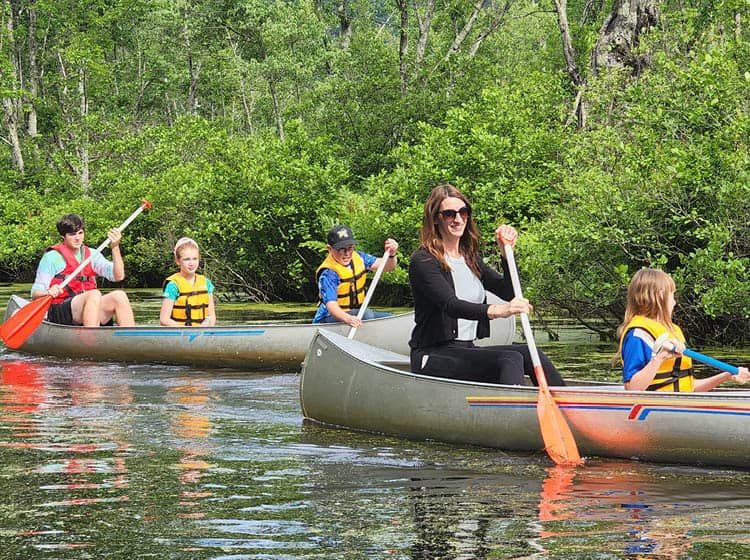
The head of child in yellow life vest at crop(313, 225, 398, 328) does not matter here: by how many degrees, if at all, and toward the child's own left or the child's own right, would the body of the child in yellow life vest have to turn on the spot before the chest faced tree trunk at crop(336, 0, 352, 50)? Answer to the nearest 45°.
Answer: approximately 135° to the child's own left

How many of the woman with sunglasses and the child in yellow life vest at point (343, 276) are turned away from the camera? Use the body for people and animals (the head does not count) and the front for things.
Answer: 0

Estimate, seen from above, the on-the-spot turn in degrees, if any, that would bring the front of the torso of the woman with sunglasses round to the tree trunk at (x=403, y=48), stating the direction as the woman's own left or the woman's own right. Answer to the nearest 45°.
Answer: approximately 135° to the woman's own left

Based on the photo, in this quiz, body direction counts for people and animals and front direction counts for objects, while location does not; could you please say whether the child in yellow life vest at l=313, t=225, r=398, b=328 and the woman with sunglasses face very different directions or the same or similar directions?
same or similar directions

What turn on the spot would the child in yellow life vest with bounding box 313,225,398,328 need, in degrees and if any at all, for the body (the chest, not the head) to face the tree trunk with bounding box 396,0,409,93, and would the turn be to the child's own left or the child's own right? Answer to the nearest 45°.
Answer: approximately 135° to the child's own left

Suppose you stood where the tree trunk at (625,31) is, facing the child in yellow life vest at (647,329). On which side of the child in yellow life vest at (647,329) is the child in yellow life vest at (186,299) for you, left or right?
right

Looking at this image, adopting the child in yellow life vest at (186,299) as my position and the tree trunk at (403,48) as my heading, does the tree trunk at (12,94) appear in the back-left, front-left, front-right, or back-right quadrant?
front-left

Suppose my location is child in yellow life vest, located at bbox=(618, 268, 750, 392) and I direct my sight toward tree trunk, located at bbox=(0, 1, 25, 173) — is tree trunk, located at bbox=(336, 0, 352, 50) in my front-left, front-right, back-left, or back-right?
front-right

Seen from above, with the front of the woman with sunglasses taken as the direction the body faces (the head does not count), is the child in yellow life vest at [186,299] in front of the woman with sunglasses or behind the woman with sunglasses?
behind

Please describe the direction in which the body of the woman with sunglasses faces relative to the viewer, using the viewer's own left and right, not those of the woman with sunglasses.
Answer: facing the viewer and to the right of the viewer

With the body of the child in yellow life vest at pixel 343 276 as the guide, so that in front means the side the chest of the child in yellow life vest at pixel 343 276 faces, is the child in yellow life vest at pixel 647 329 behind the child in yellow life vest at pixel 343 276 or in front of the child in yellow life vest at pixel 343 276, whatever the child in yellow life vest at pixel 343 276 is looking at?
in front
